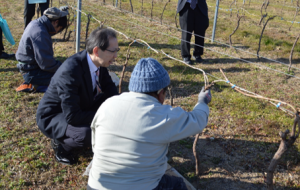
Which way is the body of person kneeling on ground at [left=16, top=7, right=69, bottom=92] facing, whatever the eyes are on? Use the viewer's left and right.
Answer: facing to the right of the viewer

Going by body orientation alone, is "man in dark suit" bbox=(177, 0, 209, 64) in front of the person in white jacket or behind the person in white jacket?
in front

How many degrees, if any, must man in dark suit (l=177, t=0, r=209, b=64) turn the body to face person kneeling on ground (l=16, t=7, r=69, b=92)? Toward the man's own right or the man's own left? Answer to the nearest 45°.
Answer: approximately 45° to the man's own right

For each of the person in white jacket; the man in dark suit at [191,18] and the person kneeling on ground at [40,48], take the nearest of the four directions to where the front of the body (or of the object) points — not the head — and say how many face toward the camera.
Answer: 1

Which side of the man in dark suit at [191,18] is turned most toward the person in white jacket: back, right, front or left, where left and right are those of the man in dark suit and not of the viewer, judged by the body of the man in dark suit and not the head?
front

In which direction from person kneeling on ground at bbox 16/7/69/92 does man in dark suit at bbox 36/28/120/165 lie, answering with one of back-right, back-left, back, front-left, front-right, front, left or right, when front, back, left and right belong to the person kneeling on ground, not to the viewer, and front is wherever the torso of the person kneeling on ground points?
right

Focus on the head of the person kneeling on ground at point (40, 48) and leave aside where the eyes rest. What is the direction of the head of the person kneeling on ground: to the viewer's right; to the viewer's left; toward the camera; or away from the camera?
to the viewer's right

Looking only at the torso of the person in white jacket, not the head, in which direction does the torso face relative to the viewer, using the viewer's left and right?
facing away from the viewer and to the right of the viewer

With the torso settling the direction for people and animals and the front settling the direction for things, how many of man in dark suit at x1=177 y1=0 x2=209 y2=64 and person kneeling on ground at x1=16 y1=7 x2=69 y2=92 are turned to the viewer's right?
1

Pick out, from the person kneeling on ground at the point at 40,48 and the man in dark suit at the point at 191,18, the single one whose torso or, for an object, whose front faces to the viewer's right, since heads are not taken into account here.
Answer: the person kneeling on ground

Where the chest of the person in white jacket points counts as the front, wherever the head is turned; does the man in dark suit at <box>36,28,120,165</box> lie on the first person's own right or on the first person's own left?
on the first person's own left

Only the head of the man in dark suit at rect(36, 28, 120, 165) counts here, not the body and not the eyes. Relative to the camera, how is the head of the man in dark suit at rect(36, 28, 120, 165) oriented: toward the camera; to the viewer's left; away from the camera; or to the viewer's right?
to the viewer's right

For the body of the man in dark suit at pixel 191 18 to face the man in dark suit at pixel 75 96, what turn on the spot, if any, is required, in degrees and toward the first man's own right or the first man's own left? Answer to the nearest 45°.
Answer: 0° — they already face them

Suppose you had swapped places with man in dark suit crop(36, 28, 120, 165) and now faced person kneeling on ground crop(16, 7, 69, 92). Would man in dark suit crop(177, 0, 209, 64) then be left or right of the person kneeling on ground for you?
right
